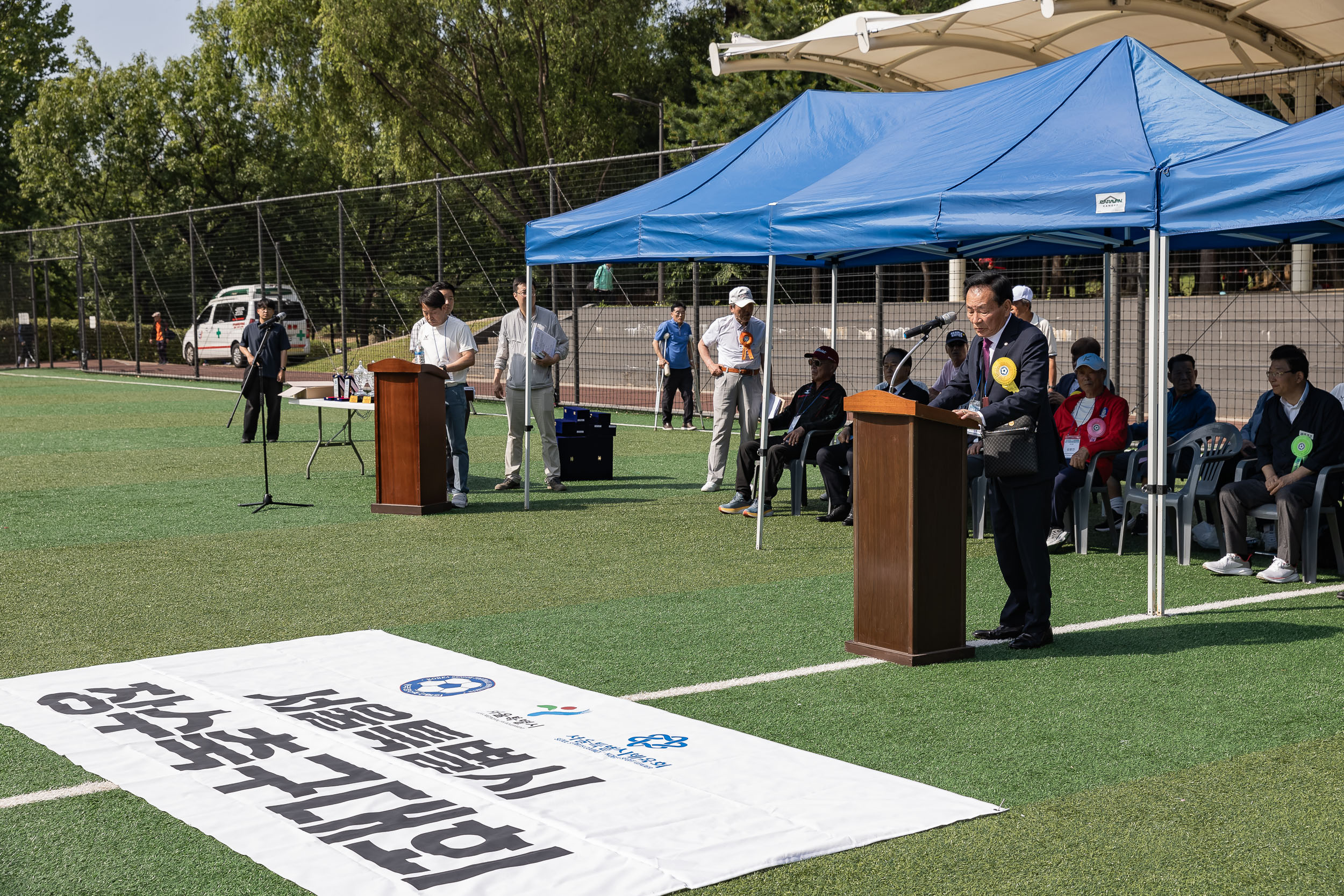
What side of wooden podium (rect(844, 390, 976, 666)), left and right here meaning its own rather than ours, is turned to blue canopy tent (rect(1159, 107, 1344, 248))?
back

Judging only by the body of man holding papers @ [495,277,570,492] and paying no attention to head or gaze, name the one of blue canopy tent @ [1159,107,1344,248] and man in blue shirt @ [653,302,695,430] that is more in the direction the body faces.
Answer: the blue canopy tent

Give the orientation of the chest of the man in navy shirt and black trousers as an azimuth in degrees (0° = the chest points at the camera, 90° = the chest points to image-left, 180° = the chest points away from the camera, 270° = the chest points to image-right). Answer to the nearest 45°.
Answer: approximately 0°

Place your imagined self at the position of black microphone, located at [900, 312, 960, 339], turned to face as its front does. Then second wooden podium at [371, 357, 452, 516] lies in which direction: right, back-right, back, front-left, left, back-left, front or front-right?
back-left

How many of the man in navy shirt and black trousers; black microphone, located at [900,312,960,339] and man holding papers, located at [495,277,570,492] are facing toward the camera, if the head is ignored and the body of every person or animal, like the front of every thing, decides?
2

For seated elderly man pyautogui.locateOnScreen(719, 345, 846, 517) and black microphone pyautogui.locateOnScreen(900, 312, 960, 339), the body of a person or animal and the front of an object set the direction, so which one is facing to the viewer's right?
the black microphone

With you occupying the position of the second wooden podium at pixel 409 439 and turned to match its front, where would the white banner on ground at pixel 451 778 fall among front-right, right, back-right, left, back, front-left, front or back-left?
front-left

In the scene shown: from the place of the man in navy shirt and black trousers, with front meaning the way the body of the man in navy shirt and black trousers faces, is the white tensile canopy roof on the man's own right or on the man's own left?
on the man's own left

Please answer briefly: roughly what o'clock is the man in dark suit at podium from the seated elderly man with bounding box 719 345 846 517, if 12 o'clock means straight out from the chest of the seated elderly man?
The man in dark suit at podium is roughly at 10 o'clock from the seated elderly man.

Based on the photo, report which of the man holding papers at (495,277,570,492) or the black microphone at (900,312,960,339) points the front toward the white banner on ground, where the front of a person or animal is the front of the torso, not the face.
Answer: the man holding papers

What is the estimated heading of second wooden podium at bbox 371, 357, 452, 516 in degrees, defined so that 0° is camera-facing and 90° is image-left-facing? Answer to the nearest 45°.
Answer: approximately 45°

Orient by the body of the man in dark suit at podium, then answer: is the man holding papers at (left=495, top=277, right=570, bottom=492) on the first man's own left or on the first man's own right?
on the first man's own right
